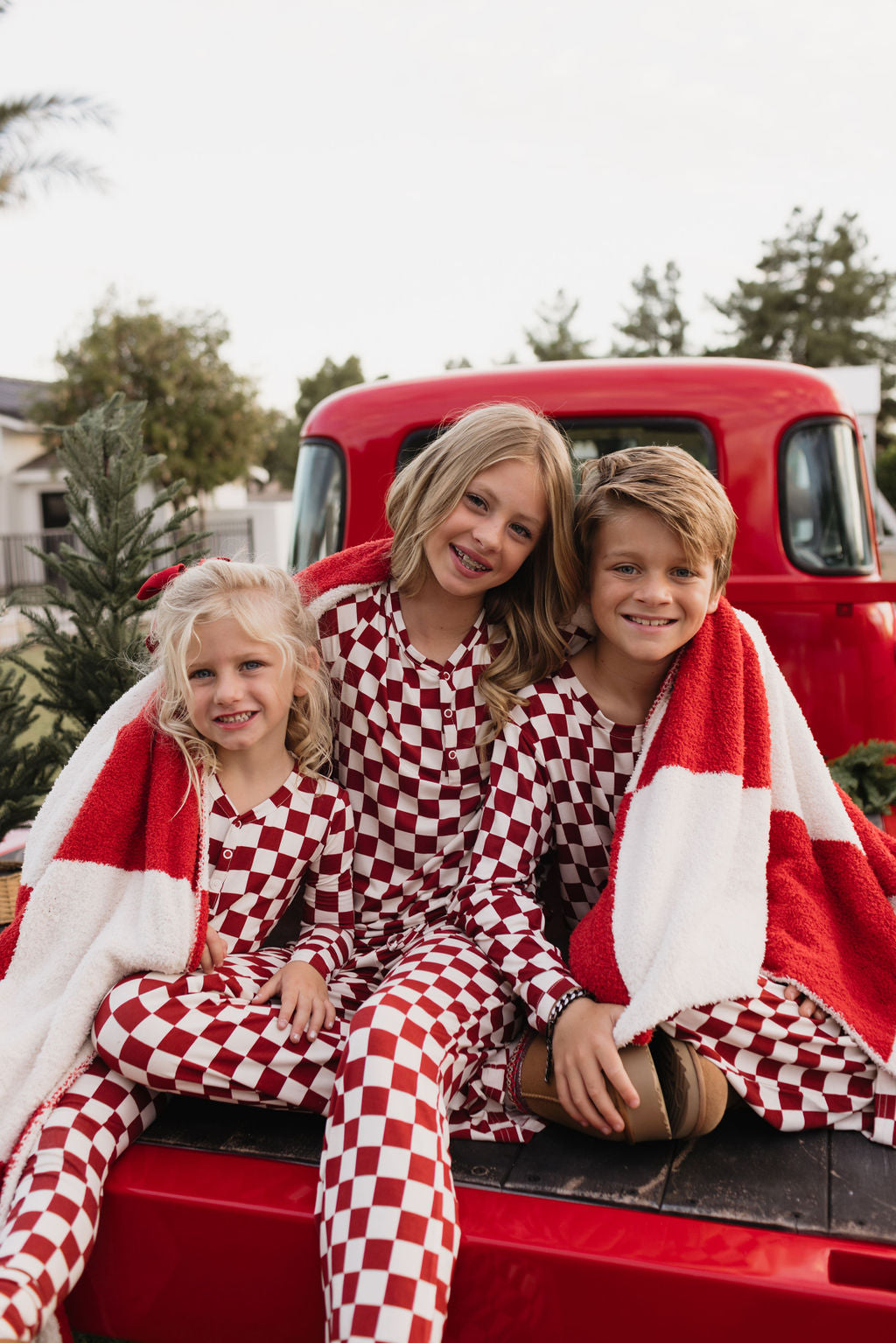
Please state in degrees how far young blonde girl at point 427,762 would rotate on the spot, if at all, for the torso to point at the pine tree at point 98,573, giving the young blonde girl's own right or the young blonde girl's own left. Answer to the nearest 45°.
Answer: approximately 135° to the young blonde girl's own right

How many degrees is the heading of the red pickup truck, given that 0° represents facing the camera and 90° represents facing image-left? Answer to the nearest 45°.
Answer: approximately 180°

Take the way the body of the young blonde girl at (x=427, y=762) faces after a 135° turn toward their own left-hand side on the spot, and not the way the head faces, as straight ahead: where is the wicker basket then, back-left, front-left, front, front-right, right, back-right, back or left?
left

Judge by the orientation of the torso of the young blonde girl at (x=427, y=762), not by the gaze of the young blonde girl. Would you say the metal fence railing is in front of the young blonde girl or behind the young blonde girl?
behind

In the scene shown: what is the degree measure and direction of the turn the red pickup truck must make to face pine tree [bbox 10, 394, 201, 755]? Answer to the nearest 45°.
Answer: approximately 45° to its left
